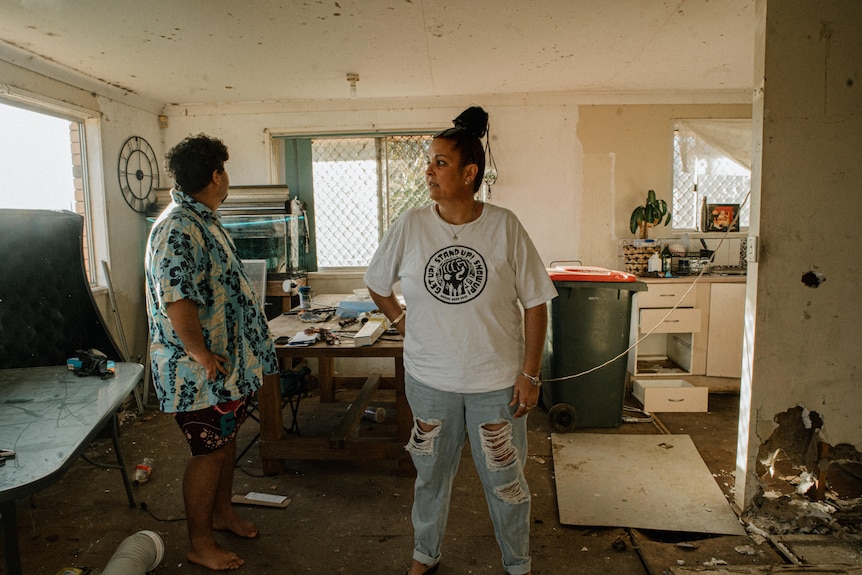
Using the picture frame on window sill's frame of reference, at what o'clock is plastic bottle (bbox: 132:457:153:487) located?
The plastic bottle is roughly at 1 o'clock from the picture frame on window sill.

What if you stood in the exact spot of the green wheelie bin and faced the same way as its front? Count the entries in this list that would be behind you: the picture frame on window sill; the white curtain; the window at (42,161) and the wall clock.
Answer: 2

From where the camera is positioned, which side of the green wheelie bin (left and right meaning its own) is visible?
right

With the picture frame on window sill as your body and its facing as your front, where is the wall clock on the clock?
The wall clock is roughly at 2 o'clock from the picture frame on window sill.

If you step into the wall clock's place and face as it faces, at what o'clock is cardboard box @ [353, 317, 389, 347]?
The cardboard box is roughly at 1 o'clock from the wall clock.

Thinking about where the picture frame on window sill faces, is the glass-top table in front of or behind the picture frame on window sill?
in front

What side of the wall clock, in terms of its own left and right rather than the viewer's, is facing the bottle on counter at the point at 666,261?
front

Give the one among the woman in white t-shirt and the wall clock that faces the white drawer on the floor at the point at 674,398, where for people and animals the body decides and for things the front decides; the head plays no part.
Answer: the wall clock

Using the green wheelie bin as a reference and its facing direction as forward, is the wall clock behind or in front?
behind

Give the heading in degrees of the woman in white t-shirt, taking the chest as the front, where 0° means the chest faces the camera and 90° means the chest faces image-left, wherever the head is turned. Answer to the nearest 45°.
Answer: approximately 0°

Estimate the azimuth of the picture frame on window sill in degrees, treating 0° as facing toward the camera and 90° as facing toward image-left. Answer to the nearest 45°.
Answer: approximately 0°

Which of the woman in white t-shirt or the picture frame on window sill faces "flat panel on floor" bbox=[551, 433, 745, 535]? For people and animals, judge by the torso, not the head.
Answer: the picture frame on window sill

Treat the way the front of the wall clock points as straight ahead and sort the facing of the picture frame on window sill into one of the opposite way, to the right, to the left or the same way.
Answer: to the right
